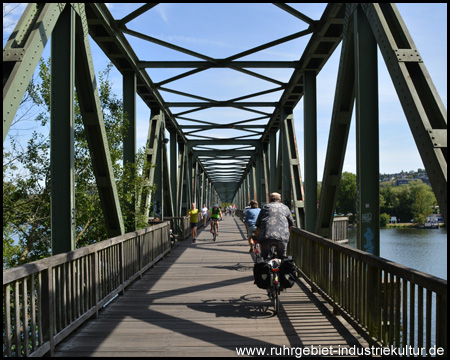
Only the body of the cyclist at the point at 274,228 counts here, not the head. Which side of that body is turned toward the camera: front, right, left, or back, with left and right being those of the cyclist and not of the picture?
back

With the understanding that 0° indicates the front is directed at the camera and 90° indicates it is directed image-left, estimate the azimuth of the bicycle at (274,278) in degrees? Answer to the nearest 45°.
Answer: approximately 180°

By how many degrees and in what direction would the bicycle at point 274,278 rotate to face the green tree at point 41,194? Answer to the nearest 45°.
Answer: approximately 45° to its left
